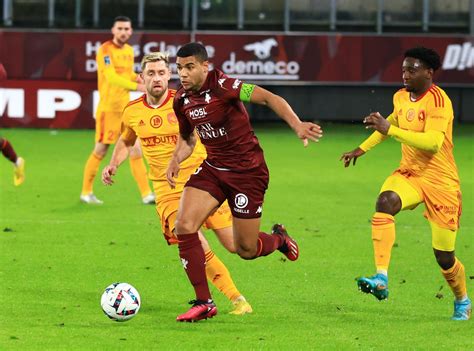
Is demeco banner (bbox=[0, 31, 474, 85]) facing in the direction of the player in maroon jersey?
yes

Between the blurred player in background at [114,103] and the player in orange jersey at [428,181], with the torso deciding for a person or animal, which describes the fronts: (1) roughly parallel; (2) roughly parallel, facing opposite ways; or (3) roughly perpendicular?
roughly perpendicular

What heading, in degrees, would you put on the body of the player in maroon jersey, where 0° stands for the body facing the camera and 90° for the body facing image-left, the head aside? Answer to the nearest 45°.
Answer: approximately 45°

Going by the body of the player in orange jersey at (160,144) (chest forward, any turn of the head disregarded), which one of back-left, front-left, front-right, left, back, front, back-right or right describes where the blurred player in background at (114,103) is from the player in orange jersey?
back

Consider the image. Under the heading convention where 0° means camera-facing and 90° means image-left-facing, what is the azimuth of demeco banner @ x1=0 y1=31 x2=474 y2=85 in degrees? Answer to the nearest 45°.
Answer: approximately 0°

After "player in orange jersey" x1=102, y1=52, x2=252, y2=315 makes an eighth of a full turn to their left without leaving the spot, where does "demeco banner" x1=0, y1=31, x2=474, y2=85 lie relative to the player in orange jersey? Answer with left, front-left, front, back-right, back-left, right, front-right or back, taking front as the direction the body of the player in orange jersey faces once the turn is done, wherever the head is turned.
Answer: back-left

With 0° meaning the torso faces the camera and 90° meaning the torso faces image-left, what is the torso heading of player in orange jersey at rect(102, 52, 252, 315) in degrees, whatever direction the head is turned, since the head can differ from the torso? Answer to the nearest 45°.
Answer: approximately 0°

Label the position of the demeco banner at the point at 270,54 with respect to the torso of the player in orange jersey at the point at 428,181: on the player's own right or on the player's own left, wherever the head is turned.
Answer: on the player's own right

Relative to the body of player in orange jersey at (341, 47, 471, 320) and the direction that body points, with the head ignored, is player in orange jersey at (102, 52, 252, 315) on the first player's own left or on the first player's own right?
on the first player's own right

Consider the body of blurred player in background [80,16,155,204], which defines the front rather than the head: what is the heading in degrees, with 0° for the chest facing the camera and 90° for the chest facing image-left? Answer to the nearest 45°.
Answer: approximately 315°

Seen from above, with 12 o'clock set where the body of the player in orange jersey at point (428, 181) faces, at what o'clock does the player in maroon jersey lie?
The player in maroon jersey is roughly at 1 o'clock from the player in orange jersey.

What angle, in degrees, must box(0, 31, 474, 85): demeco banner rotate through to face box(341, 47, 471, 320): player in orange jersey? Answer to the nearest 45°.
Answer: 0° — it already faces them
